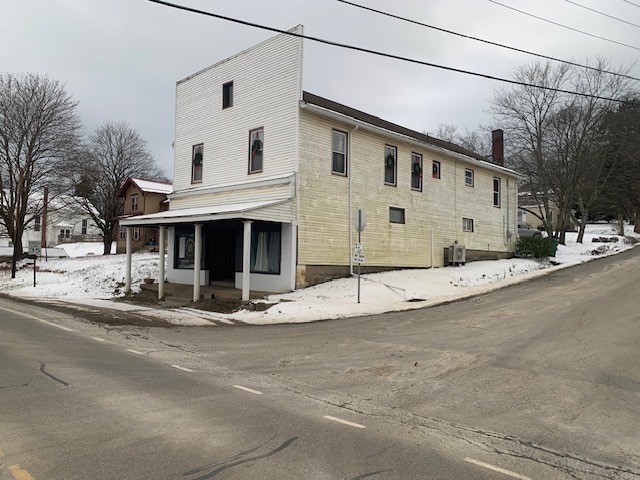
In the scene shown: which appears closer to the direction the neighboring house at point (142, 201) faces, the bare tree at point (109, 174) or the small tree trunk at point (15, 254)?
the small tree trunk

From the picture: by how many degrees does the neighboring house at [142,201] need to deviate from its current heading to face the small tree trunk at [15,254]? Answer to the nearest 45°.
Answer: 0° — it already faces it

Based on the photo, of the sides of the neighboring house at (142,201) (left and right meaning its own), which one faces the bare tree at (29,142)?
front

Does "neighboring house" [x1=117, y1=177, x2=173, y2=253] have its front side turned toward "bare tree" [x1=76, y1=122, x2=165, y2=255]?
no

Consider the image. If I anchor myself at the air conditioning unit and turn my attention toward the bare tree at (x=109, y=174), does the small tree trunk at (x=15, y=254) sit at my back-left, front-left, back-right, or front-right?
front-left

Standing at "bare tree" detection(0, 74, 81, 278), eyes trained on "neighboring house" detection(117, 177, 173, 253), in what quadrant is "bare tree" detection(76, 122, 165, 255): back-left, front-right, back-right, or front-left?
front-left

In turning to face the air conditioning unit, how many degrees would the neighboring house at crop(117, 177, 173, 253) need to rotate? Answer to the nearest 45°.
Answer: approximately 90° to its left

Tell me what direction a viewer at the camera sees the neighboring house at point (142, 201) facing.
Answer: facing the viewer and to the left of the viewer
